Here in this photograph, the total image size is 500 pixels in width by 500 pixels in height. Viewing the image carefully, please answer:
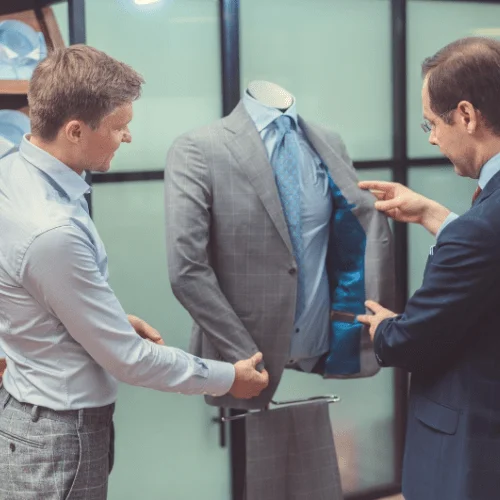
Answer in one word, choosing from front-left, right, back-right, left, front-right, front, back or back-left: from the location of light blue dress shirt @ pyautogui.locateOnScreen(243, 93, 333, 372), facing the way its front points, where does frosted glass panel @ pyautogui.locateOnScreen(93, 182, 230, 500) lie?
back

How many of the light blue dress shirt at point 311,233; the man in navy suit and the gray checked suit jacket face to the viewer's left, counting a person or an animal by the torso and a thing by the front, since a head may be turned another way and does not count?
1

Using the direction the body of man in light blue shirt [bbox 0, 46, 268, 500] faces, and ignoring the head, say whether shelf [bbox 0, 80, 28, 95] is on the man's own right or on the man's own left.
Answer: on the man's own left

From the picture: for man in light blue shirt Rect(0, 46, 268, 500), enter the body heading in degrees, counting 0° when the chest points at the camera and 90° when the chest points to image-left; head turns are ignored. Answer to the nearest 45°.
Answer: approximately 270°

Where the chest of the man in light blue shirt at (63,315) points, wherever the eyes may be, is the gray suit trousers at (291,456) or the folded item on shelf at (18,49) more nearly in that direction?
the gray suit trousers

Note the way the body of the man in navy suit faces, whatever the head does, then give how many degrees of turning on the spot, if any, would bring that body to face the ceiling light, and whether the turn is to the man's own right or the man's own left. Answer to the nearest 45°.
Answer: approximately 45° to the man's own right

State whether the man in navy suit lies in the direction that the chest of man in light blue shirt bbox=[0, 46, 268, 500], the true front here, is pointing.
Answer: yes

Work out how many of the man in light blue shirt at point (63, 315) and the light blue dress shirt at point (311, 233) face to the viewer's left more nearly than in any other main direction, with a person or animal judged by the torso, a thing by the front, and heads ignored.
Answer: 0

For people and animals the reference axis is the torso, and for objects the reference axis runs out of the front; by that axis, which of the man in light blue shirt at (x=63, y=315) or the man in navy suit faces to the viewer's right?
the man in light blue shirt

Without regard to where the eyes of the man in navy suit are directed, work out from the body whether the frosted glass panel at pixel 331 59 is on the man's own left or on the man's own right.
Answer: on the man's own right

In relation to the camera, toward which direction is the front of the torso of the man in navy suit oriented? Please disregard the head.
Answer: to the viewer's left

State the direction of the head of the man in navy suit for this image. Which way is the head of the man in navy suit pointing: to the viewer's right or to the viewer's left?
to the viewer's left
